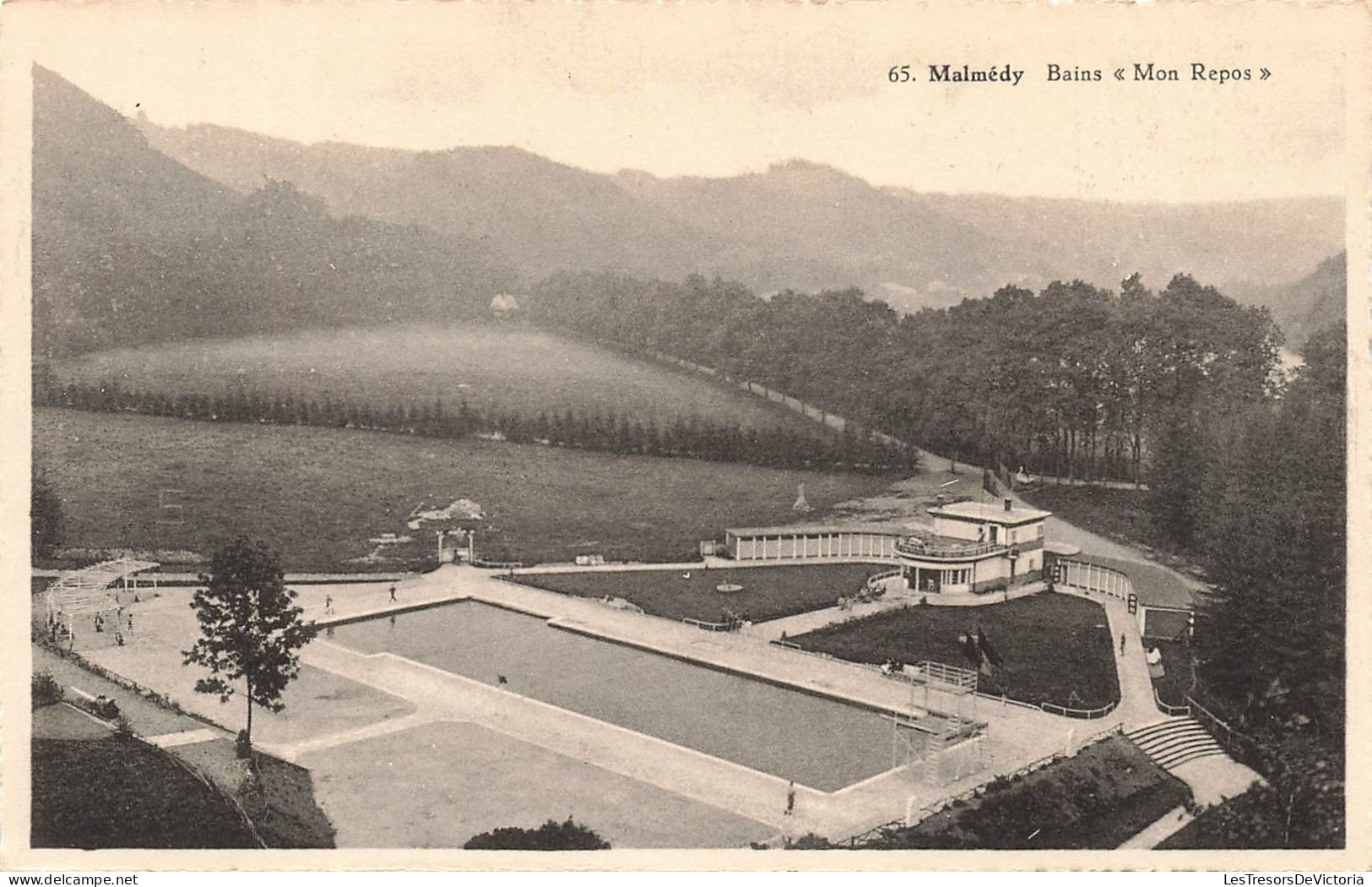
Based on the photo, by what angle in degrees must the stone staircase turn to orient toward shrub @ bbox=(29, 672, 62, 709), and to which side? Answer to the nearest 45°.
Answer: approximately 90° to its right

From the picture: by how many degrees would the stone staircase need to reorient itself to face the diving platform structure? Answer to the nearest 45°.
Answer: approximately 90° to its right
